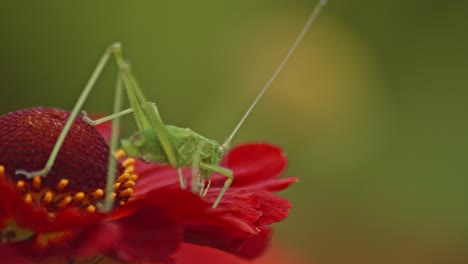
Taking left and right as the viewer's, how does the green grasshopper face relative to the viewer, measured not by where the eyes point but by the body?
facing to the right of the viewer
